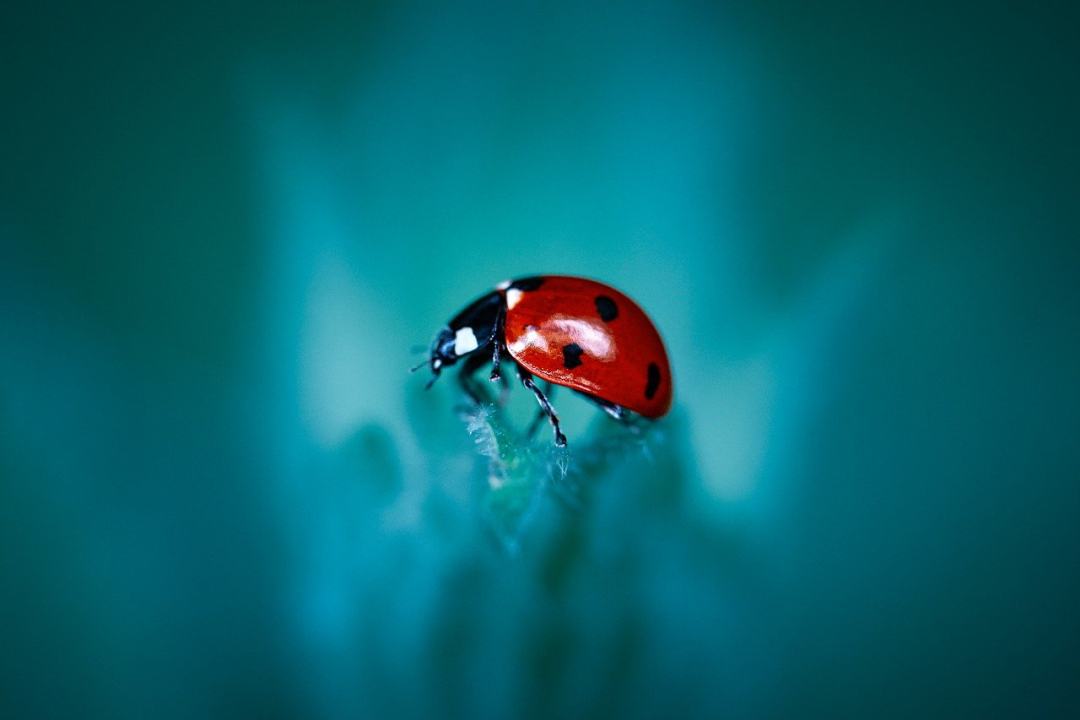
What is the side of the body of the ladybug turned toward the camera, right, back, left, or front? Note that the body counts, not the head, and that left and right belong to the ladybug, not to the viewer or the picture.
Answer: left
